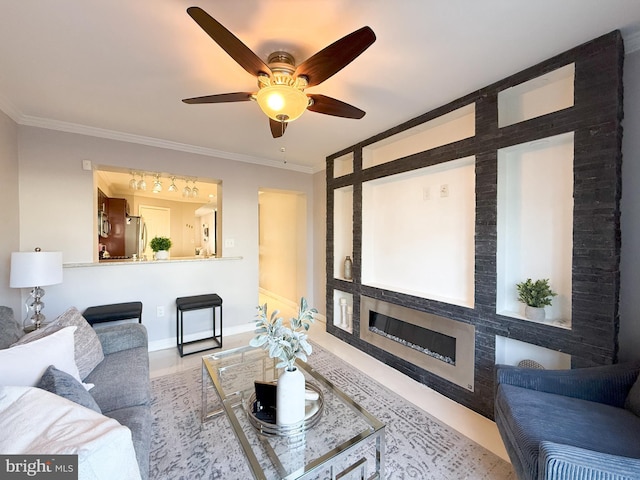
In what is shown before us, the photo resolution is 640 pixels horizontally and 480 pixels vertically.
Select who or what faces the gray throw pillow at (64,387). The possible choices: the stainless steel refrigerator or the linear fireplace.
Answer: the linear fireplace

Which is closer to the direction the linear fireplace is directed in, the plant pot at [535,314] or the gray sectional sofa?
the gray sectional sofa

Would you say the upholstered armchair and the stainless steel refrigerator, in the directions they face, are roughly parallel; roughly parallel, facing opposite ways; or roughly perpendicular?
roughly perpendicular

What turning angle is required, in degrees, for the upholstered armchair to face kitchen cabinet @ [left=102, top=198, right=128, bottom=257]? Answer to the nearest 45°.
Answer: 0° — it already faces it

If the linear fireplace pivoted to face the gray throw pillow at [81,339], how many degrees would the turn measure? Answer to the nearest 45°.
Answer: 0° — it already faces it

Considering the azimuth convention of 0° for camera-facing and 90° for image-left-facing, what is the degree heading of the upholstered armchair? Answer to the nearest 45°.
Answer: approximately 90°

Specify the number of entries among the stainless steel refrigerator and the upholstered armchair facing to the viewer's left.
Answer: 1
